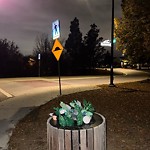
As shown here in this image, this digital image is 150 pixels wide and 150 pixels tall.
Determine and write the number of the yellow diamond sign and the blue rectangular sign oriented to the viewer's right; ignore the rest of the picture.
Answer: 0

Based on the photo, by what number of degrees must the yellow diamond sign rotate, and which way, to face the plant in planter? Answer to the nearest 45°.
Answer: approximately 45° to its left

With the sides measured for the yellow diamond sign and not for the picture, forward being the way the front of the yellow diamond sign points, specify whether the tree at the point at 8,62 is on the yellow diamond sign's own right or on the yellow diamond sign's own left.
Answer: on the yellow diamond sign's own right

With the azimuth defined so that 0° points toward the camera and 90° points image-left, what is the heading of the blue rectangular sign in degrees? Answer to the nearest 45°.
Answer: approximately 45°

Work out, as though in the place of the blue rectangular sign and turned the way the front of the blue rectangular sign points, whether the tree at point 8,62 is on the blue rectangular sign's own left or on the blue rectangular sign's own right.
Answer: on the blue rectangular sign's own right

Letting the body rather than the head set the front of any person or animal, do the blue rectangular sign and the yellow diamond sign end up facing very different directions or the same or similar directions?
same or similar directions

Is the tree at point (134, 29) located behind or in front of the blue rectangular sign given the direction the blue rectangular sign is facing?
behind

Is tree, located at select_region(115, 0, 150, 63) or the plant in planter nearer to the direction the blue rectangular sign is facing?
the plant in planter

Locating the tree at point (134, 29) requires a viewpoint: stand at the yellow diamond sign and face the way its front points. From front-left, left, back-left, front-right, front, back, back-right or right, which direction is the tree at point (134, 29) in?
back

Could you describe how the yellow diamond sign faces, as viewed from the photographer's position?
facing the viewer and to the left of the viewer
